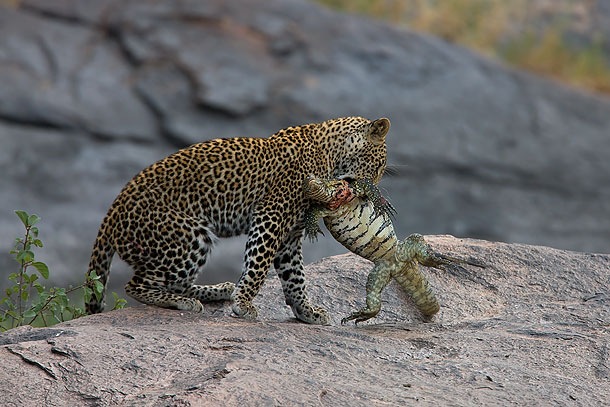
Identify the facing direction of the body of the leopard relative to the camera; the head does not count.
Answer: to the viewer's right
